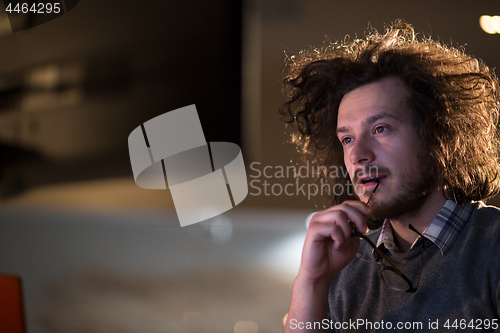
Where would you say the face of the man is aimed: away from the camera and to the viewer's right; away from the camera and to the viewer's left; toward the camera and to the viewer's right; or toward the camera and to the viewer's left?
toward the camera and to the viewer's left

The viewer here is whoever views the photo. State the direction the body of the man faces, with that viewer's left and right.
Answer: facing the viewer and to the left of the viewer
